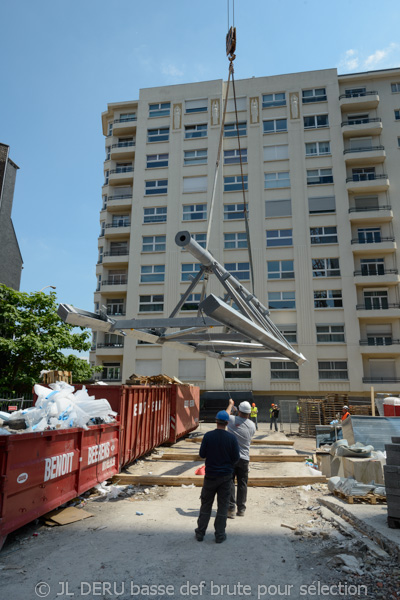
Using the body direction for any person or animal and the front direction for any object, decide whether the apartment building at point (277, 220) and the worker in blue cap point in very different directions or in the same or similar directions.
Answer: very different directions

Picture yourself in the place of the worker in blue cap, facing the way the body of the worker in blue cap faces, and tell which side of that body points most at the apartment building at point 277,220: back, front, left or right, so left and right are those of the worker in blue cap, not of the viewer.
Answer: front

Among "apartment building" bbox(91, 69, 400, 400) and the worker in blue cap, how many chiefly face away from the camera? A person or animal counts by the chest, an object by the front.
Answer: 1

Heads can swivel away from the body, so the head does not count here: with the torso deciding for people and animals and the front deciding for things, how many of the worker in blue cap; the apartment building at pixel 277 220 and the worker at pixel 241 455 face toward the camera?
1

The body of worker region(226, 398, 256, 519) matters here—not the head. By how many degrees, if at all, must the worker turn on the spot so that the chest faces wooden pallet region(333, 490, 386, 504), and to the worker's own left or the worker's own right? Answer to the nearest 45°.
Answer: approximately 90° to the worker's own right

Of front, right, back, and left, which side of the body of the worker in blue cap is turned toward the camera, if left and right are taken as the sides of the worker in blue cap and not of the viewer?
back

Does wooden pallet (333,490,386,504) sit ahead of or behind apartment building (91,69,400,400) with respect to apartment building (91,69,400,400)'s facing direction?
ahead

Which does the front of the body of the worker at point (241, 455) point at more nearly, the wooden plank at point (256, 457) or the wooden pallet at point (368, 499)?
the wooden plank

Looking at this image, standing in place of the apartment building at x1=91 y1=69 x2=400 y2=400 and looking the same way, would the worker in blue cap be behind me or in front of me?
in front

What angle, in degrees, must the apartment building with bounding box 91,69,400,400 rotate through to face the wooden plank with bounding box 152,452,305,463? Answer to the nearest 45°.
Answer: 0° — it already faces it

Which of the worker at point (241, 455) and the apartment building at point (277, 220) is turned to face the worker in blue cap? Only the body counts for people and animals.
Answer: the apartment building

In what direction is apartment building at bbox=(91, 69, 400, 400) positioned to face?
toward the camera

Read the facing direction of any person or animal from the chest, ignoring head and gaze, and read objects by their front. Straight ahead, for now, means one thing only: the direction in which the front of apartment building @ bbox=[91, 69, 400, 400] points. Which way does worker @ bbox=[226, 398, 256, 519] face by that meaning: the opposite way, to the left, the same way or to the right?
the opposite way

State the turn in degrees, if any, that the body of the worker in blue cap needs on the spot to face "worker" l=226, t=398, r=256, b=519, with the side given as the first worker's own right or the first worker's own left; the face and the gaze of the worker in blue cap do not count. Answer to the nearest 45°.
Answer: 0° — they already face them

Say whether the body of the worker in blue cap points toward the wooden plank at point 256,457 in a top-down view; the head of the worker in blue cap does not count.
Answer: yes

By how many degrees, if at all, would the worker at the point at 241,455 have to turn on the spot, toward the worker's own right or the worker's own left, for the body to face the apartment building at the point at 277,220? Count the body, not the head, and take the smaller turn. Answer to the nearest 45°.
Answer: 0° — they already face it

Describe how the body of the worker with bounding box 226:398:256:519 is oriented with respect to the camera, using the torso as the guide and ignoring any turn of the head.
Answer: away from the camera

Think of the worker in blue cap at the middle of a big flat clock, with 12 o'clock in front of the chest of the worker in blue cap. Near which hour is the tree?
The tree is roughly at 11 o'clock from the worker in blue cap.
